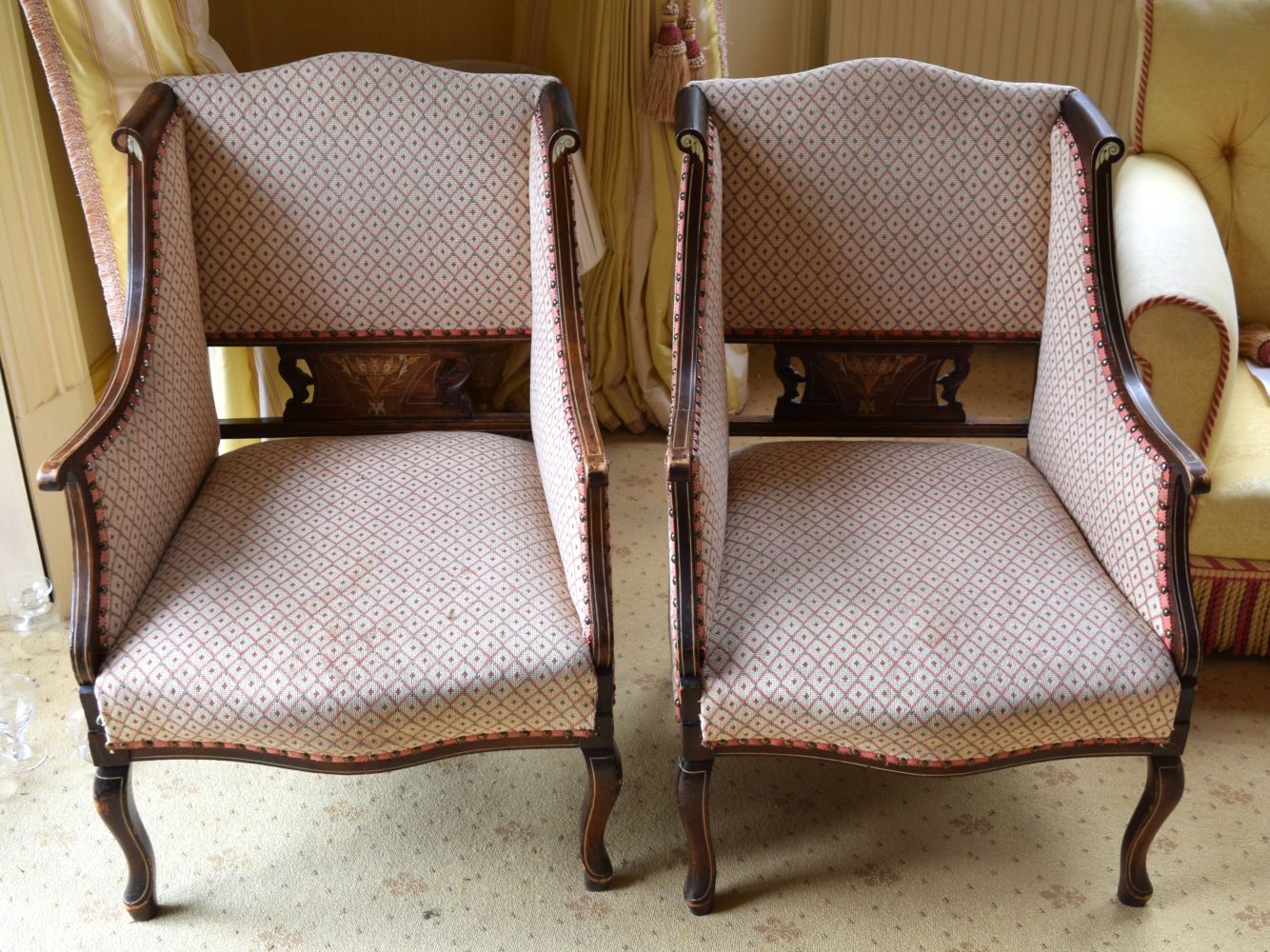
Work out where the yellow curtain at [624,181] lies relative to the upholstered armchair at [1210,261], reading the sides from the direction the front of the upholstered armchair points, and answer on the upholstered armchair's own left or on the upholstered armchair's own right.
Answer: on the upholstered armchair's own right

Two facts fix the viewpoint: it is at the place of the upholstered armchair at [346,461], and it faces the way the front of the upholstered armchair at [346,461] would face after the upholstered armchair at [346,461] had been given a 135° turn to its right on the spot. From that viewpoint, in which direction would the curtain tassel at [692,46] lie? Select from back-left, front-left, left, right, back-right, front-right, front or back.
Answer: right

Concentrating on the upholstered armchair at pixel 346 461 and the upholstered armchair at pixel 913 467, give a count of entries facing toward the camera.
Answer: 2

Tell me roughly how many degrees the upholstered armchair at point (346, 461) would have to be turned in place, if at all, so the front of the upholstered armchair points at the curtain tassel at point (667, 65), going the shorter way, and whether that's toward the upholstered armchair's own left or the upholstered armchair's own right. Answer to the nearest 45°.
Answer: approximately 135° to the upholstered armchair's own left

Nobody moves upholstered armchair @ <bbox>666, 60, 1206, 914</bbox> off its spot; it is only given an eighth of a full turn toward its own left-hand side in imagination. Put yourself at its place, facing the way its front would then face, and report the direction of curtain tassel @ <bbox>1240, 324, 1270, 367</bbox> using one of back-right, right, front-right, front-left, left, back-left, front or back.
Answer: left

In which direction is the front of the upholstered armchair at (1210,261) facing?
toward the camera

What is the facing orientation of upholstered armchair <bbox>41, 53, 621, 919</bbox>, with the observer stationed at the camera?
facing the viewer

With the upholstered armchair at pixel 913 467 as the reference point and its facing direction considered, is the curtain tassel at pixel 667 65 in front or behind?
behind

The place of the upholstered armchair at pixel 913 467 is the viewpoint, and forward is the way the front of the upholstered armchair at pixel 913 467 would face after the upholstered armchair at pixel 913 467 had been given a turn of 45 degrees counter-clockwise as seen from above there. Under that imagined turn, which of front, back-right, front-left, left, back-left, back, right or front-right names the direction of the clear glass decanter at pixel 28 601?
back-right

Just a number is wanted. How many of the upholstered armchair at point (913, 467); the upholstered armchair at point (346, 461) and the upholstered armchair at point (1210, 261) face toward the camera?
3

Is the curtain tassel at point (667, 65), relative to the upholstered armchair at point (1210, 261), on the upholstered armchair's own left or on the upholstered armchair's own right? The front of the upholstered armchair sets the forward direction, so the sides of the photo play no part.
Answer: on the upholstered armchair's own right

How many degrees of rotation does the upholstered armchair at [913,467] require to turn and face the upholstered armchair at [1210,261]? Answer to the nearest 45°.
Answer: approximately 135° to its left

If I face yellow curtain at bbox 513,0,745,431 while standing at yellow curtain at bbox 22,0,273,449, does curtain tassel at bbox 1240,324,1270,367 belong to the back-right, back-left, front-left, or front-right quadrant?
front-right

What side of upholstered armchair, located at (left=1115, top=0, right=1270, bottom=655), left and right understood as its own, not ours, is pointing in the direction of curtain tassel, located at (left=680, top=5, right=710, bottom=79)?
right

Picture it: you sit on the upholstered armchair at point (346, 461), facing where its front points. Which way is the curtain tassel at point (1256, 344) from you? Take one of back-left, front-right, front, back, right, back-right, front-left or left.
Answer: left

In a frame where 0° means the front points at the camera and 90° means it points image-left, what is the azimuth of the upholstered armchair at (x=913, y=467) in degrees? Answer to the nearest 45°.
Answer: approximately 0°
